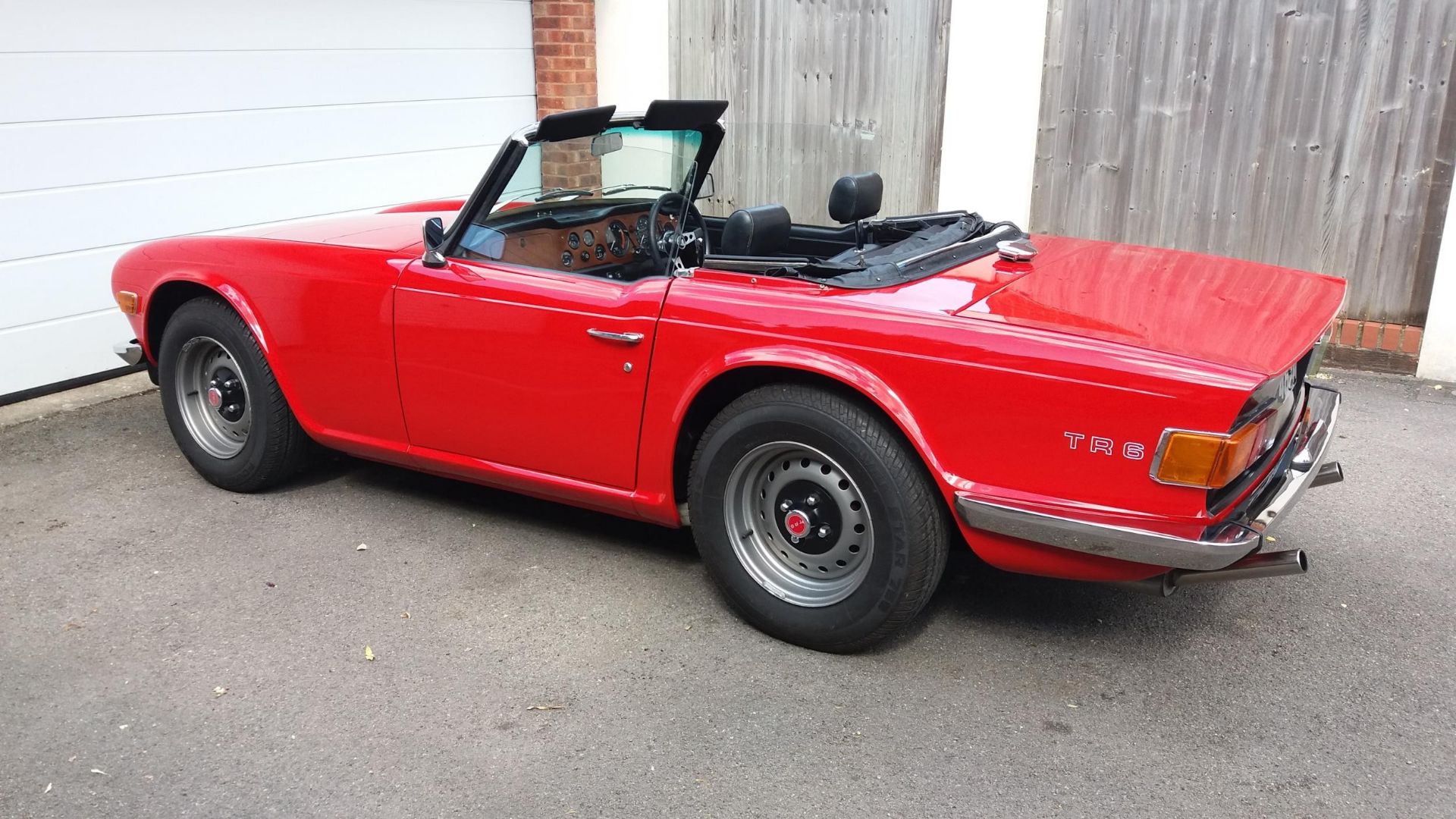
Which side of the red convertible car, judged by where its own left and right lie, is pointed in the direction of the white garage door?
front

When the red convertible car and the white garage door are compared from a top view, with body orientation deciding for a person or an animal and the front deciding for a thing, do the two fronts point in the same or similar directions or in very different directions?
very different directions

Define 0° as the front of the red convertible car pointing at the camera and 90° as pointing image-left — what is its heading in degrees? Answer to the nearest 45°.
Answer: approximately 135°

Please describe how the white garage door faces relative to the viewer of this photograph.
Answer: facing the viewer and to the right of the viewer

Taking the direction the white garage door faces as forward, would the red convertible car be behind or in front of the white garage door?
in front
